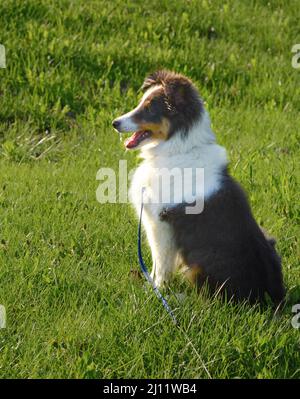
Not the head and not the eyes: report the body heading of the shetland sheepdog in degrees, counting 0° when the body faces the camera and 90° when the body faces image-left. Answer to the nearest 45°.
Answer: approximately 90°
